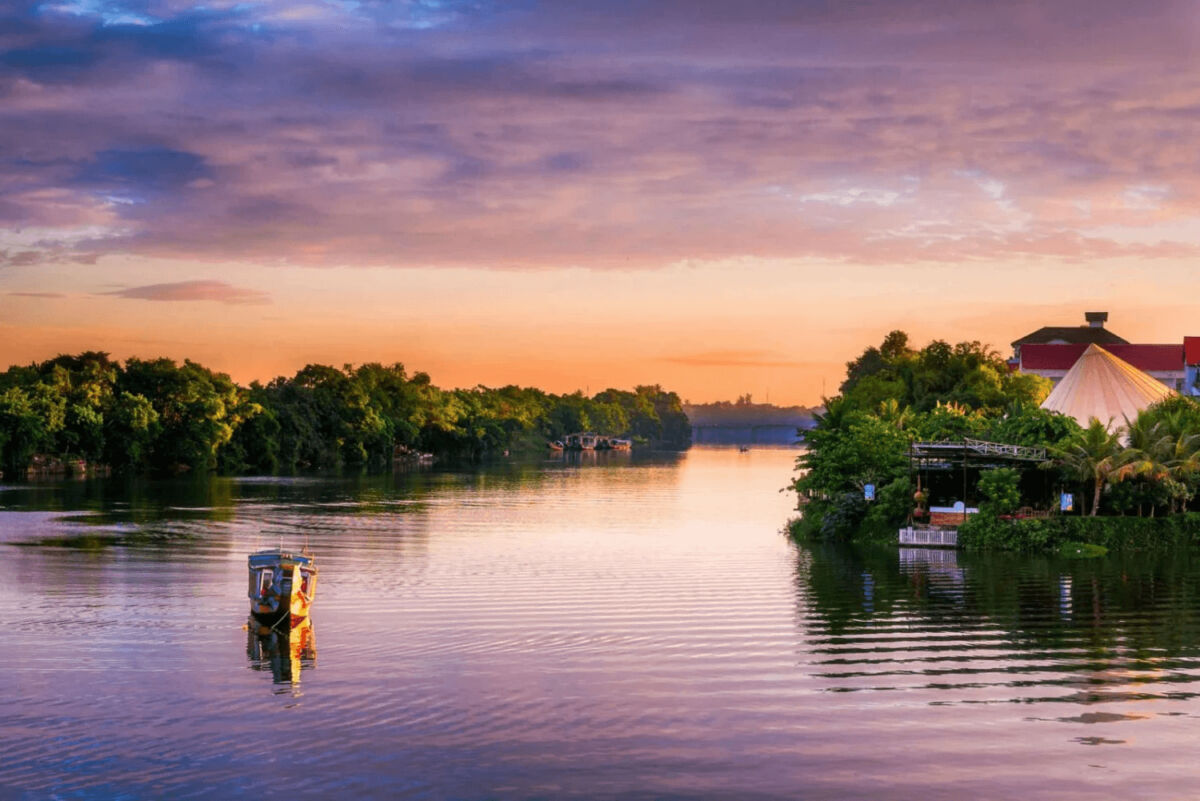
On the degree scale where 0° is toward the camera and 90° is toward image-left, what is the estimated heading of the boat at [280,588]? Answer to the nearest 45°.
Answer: approximately 0°
